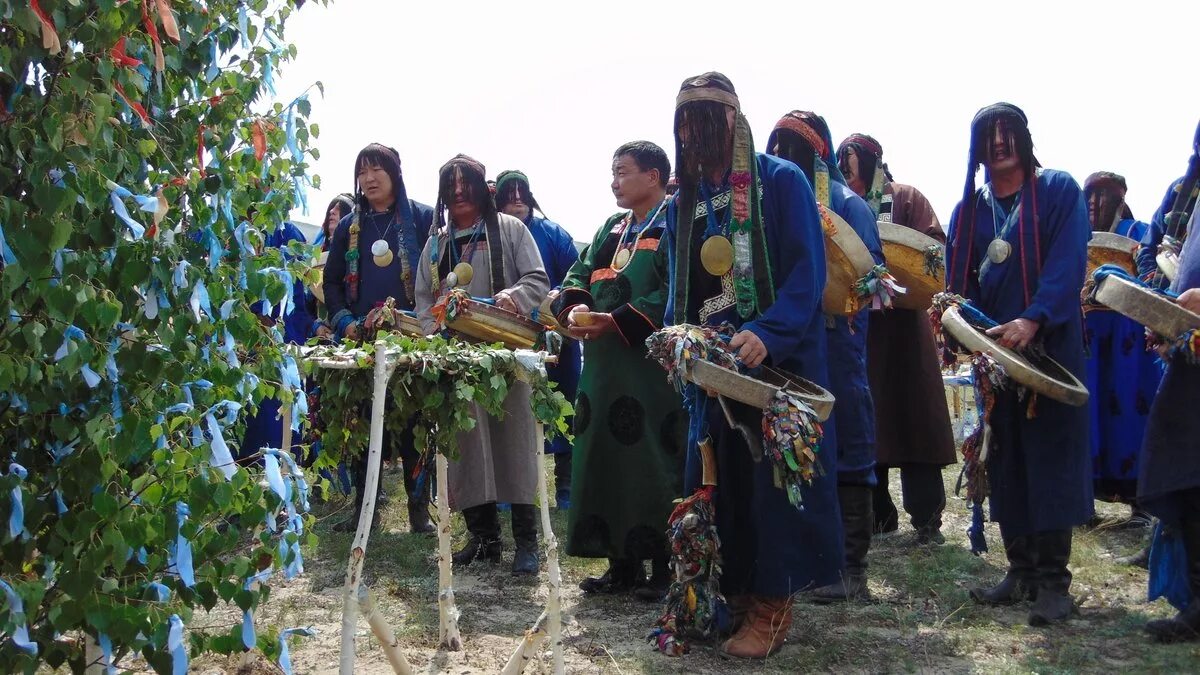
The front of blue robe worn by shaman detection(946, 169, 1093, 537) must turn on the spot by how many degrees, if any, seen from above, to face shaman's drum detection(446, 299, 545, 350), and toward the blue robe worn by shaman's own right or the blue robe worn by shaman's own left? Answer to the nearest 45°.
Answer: approximately 45° to the blue robe worn by shaman's own right

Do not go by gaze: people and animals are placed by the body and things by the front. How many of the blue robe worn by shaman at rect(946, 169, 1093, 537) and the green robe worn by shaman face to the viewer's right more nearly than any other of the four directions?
0

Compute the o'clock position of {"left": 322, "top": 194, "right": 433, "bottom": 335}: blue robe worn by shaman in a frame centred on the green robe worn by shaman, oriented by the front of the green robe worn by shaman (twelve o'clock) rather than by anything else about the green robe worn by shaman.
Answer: The blue robe worn by shaman is roughly at 3 o'clock from the green robe worn by shaman.

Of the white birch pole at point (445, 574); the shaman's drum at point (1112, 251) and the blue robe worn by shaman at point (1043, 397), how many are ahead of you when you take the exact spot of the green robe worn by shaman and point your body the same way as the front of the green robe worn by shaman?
1

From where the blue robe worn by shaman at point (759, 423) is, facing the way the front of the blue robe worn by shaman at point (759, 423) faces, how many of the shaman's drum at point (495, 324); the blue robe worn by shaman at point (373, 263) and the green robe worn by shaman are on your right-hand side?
3

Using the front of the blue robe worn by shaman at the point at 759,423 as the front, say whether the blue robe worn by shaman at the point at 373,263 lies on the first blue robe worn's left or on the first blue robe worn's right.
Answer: on the first blue robe worn's right

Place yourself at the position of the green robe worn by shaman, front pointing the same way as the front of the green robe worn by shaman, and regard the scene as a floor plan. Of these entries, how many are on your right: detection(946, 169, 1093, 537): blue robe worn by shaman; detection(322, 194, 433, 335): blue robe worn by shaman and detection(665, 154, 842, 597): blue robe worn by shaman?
1

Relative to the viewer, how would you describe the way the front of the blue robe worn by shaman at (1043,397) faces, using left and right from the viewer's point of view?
facing the viewer and to the left of the viewer

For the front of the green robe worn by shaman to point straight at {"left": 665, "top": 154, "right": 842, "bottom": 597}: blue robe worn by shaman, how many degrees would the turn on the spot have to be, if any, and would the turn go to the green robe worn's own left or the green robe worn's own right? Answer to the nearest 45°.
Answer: approximately 90° to the green robe worn's own left

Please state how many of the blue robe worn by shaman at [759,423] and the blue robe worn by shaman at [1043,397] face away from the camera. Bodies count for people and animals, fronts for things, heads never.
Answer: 0
